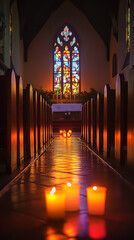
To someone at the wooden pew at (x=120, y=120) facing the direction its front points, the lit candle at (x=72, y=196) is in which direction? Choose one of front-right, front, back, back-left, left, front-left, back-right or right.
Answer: back

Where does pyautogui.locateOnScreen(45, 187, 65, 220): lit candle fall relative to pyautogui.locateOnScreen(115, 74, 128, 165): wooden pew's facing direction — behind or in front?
behind

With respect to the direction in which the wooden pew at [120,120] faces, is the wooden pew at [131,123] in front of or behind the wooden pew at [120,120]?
behind

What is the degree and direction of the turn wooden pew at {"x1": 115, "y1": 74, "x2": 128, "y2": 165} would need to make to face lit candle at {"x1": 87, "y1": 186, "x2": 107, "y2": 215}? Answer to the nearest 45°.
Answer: approximately 180°

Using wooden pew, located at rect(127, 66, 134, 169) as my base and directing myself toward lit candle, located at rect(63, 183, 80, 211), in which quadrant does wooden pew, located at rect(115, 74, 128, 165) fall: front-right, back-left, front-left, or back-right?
back-right

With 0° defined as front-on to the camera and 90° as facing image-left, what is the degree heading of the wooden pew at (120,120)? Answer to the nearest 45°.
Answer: approximately 180°
